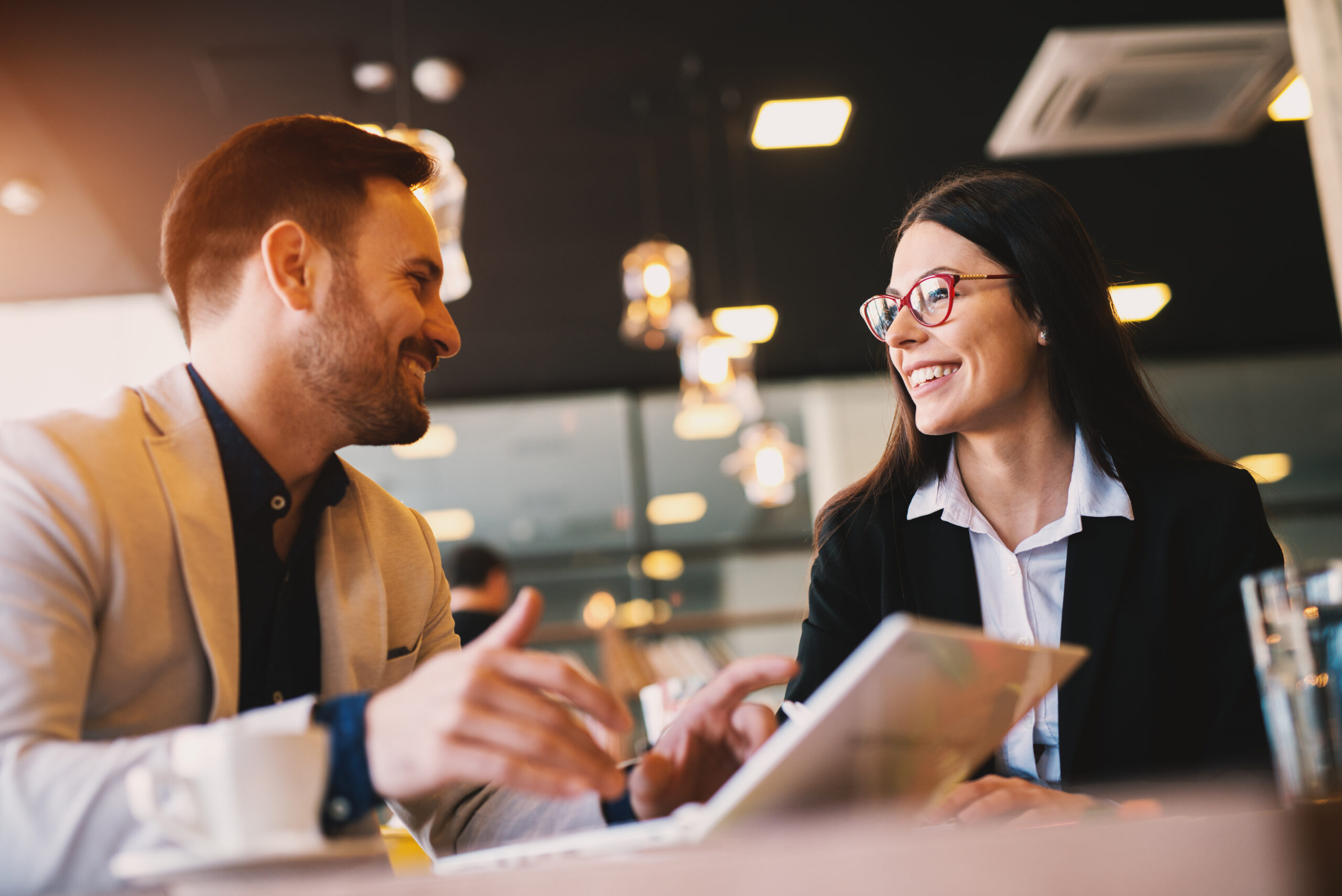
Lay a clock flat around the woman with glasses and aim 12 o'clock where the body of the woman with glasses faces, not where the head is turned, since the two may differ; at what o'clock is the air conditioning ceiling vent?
The air conditioning ceiling vent is roughly at 5 o'clock from the woman with glasses.

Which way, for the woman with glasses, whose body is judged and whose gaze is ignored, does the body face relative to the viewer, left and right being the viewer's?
facing the viewer and to the left of the viewer

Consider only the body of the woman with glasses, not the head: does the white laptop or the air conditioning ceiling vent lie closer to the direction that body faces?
the white laptop

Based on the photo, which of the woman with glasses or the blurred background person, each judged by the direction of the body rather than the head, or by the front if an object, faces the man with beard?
the woman with glasses

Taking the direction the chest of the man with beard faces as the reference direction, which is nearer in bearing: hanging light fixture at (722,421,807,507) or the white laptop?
the white laptop

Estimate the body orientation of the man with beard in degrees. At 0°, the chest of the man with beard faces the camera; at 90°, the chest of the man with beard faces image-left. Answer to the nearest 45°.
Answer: approximately 315°

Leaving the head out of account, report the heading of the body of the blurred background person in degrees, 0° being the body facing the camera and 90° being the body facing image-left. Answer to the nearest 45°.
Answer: approximately 225°

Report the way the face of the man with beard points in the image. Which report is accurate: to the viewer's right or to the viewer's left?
to the viewer's right

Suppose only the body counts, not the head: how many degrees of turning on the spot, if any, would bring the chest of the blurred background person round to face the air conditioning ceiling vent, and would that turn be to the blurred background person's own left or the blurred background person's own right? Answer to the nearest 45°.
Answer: approximately 90° to the blurred background person's own right

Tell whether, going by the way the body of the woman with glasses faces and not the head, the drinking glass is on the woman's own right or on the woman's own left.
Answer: on the woman's own left

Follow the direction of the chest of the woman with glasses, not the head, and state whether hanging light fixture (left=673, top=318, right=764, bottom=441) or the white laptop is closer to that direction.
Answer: the white laptop

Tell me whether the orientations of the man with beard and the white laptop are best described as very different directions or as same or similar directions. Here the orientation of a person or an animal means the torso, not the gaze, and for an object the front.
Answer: very different directions

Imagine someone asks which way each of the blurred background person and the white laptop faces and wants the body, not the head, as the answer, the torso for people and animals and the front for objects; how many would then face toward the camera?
0

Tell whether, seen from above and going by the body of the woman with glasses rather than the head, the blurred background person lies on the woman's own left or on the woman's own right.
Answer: on the woman's own right

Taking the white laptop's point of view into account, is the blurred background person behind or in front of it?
in front

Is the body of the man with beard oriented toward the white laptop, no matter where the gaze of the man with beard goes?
yes

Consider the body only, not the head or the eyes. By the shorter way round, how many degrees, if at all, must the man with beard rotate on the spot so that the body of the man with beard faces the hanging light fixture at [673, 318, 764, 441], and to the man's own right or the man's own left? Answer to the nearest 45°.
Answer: approximately 90° to the man's own left
